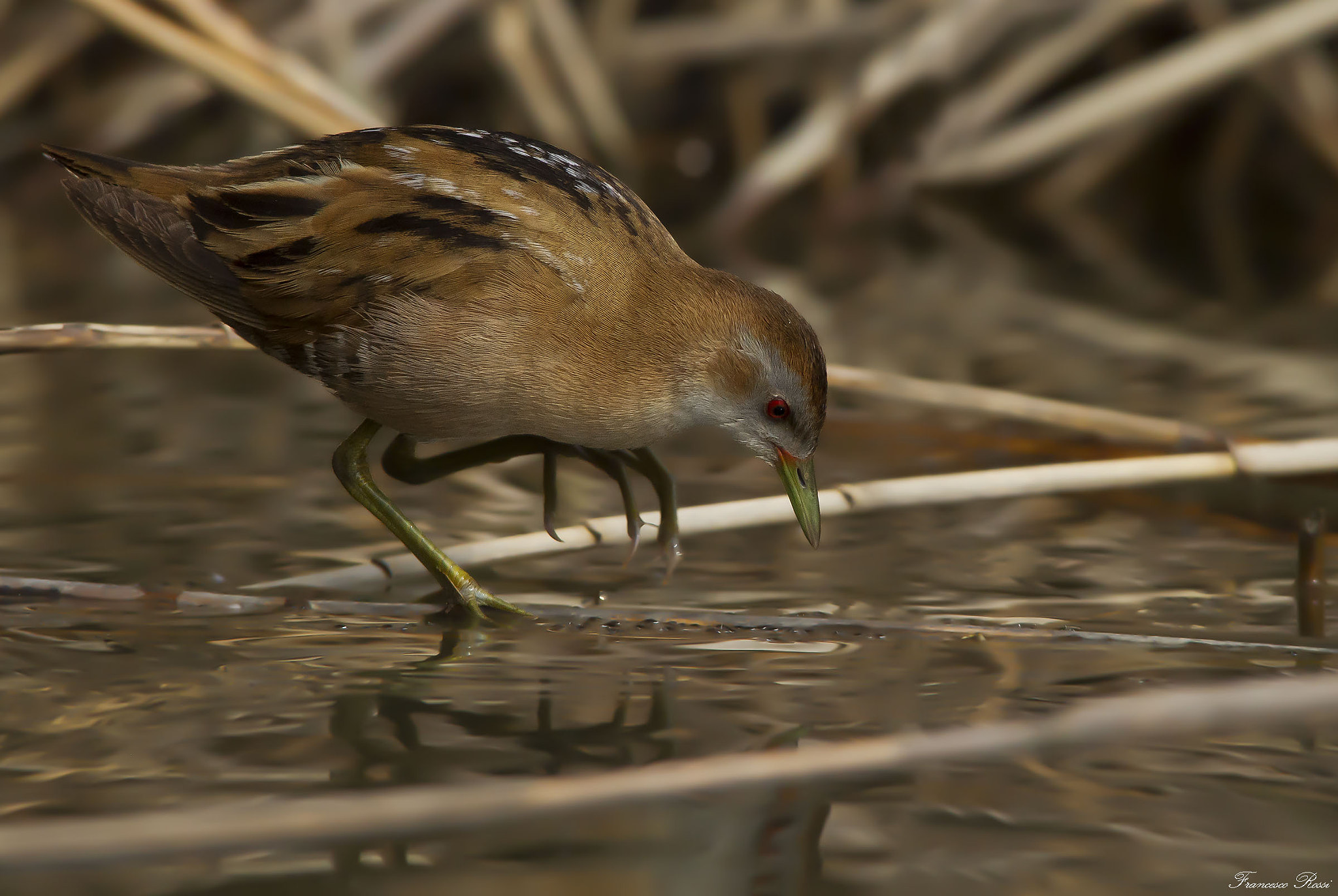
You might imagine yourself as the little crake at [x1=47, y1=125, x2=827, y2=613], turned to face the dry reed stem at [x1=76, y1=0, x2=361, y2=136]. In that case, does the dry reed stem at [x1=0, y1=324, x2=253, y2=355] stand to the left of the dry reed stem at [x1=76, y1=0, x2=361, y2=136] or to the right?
left

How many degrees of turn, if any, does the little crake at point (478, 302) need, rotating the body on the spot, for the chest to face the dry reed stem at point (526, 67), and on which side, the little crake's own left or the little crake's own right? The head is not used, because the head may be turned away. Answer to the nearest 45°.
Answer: approximately 90° to the little crake's own left

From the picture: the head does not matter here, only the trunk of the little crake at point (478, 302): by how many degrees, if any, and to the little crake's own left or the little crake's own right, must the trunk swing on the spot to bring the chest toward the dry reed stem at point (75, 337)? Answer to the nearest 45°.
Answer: approximately 180°

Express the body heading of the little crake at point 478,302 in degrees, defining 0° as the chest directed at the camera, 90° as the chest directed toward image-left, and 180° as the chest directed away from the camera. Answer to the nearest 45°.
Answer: approximately 270°

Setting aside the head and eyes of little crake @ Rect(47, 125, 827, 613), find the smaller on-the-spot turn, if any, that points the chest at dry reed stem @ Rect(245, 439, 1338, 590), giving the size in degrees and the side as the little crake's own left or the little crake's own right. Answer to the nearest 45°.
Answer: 0° — it already faces it

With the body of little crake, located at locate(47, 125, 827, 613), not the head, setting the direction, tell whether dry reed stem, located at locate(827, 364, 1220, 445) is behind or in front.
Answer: in front

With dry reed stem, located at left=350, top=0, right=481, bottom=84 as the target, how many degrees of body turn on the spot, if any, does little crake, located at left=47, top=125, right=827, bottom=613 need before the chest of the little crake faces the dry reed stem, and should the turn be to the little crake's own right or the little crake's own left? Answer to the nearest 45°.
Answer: approximately 90° to the little crake's own left
